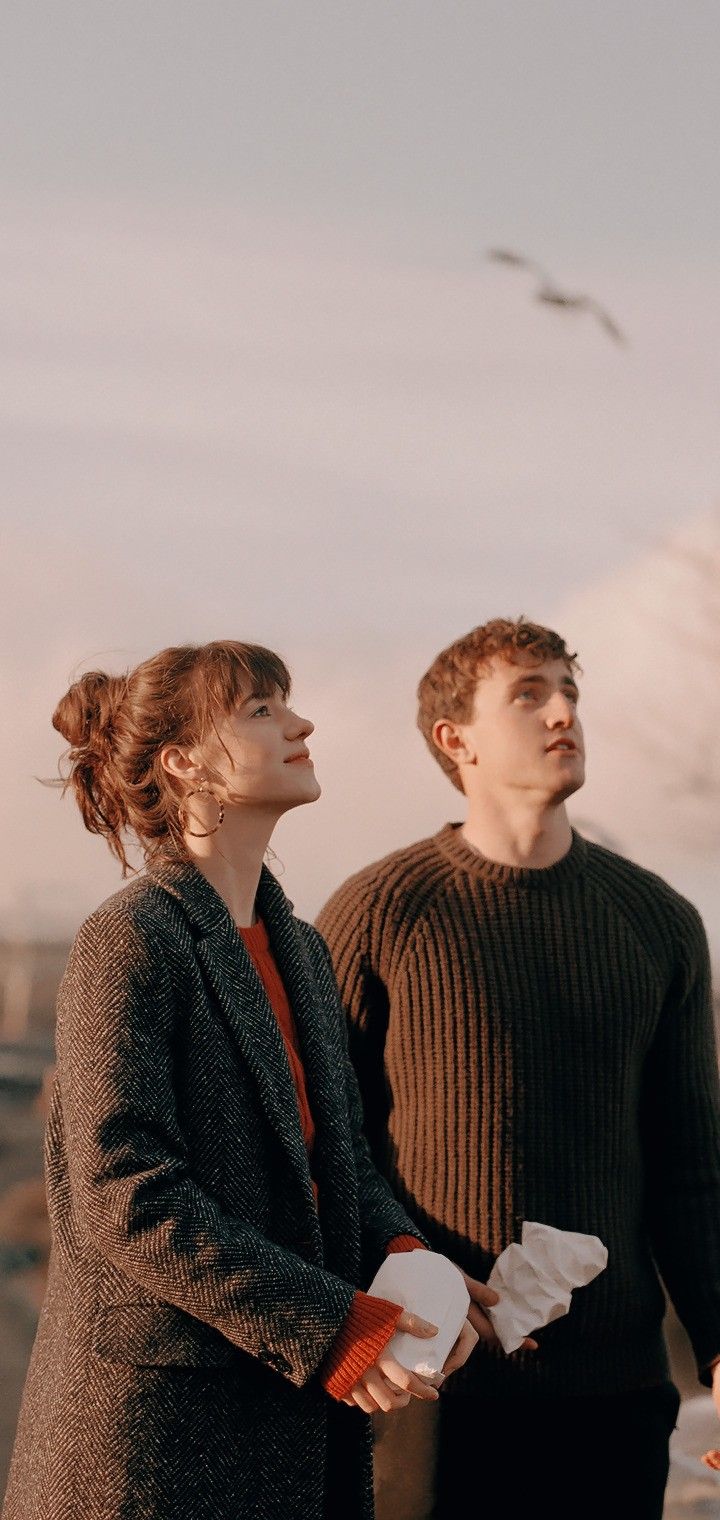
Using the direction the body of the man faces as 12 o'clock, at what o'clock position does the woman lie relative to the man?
The woman is roughly at 1 o'clock from the man.

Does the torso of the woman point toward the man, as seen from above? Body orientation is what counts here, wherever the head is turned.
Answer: no

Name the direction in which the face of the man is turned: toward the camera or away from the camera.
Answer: toward the camera

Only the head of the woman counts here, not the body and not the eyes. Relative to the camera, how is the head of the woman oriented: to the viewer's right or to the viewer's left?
to the viewer's right

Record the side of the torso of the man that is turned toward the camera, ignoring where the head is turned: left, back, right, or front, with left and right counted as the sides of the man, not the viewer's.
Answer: front

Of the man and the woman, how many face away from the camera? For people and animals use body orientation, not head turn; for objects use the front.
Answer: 0

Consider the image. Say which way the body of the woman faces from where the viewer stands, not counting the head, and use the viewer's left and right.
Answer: facing the viewer and to the right of the viewer
